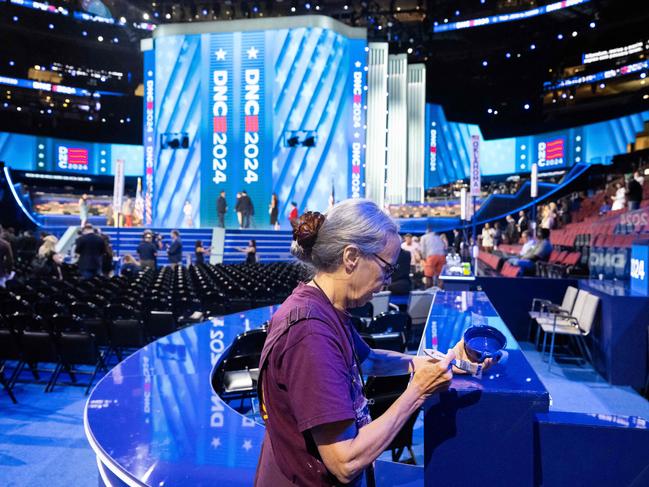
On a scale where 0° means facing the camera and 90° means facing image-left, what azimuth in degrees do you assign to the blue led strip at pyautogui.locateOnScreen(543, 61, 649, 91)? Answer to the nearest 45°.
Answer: approximately 45°

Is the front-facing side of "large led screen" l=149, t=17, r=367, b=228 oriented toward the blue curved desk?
yes

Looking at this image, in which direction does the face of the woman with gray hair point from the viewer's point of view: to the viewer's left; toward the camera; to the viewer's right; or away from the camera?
to the viewer's right

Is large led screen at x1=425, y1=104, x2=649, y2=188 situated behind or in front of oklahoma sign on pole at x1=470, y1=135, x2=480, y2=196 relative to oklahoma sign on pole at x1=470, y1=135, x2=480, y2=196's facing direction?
behind

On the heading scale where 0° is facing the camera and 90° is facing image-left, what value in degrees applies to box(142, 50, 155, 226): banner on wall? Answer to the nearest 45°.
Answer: approximately 0°

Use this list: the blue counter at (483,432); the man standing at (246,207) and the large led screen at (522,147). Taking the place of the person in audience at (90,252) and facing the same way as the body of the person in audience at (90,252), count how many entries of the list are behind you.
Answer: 1

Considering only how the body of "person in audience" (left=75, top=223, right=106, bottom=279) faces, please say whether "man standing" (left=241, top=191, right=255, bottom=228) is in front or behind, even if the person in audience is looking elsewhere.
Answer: in front
